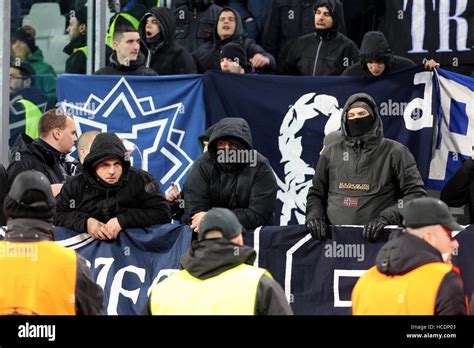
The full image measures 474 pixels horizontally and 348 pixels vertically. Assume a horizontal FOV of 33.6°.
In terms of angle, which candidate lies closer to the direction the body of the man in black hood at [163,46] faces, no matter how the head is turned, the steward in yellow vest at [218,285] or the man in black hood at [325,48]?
the steward in yellow vest

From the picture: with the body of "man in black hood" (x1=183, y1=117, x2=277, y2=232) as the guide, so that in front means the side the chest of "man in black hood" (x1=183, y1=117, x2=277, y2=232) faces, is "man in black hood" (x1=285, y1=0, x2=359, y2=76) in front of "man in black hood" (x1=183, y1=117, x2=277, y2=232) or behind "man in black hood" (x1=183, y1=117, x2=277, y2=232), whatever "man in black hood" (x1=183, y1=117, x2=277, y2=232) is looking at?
behind

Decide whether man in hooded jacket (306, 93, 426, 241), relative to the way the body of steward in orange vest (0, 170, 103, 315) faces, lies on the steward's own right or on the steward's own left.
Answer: on the steward's own right

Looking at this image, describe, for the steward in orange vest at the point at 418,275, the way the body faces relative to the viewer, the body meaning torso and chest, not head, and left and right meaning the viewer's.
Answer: facing away from the viewer and to the right of the viewer

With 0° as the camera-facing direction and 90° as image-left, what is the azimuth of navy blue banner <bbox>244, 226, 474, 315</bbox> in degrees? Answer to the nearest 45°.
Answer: approximately 0°

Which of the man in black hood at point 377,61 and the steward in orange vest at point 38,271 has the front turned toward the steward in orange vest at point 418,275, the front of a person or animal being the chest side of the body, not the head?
the man in black hood

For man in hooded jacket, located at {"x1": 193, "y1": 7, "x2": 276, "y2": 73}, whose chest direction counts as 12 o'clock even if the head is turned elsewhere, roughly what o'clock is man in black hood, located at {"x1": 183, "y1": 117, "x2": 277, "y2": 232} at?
The man in black hood is roughly at 12 o'clock from the man in hooded jacket.

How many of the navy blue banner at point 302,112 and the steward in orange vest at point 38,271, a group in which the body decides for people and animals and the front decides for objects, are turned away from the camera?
1

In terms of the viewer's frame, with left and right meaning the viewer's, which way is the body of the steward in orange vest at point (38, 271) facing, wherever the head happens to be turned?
facing away from the viewer
